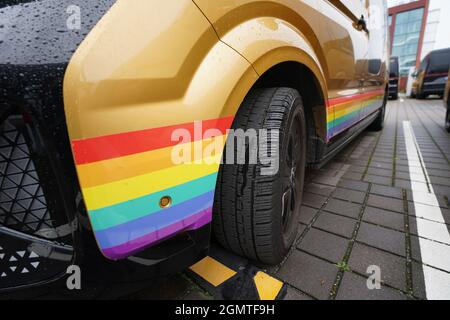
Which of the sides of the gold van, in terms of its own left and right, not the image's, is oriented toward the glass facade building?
back

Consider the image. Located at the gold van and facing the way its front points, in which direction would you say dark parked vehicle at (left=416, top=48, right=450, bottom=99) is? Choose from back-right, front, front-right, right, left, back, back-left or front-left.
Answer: back

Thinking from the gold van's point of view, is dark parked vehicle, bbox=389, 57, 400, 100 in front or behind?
behind

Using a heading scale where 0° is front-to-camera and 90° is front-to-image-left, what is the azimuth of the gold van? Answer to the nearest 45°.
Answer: approximately 45°
